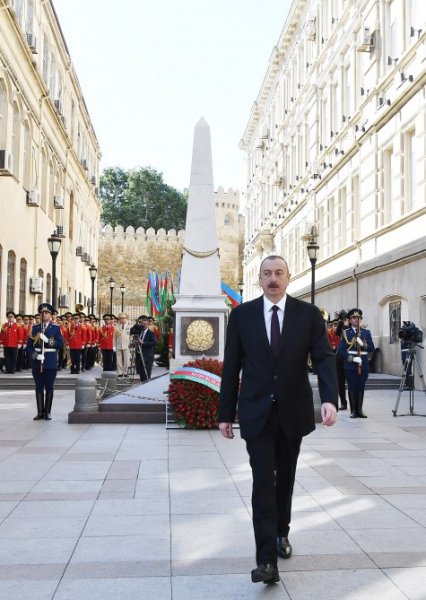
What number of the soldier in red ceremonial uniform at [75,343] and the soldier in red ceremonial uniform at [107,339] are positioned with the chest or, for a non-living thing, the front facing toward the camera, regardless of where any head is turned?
2

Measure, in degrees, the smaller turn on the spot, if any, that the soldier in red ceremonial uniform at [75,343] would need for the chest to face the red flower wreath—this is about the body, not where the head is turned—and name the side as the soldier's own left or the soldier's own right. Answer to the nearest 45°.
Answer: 0° — they already face it

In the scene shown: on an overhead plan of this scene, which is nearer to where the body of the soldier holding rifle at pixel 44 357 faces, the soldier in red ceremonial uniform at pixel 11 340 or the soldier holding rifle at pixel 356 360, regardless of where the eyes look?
the soldier holding rifle

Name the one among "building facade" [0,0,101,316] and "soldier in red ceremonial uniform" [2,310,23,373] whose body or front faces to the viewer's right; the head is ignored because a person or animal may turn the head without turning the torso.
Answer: the building facade

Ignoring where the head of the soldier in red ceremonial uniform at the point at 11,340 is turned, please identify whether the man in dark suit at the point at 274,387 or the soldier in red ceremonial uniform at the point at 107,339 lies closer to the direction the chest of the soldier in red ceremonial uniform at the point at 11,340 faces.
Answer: the man in dark suit

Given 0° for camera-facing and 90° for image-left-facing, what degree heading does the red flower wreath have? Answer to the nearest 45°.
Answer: approximately 0°

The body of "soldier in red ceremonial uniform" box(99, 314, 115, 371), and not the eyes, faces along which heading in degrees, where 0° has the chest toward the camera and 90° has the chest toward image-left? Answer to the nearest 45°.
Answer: approximately 0°

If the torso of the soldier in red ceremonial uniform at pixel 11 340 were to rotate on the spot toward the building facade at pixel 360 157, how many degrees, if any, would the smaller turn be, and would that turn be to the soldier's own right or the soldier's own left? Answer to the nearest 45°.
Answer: approximately 90° to the soldier's own left

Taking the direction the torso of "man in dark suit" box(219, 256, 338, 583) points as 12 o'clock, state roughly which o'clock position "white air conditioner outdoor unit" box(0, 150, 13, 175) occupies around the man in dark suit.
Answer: The white air conditioner outdoor unit is roughly at 5 o'clock from the man in dark suit.

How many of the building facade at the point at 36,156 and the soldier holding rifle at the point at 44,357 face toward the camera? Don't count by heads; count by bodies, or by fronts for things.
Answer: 1
